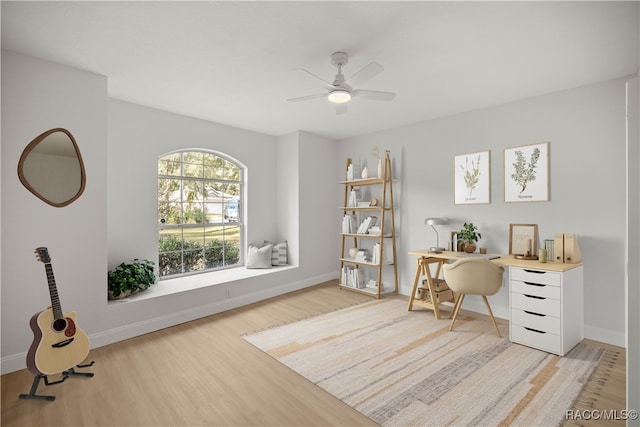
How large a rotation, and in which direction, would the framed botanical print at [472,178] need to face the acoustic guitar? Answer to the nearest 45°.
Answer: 0° — it already faces it

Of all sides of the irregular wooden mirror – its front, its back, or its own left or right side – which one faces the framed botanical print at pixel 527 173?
front

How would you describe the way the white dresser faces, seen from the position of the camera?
facing the viewer and to the left of the viewer

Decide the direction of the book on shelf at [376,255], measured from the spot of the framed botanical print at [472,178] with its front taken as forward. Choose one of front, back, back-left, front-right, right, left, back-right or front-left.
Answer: front-right

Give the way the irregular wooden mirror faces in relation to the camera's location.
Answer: facing the viewer and to the right of the viewer

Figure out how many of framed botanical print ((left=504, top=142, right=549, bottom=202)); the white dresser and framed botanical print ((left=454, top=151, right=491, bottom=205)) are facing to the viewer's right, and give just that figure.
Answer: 0

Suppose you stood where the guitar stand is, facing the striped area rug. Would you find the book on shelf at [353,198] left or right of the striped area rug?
left
